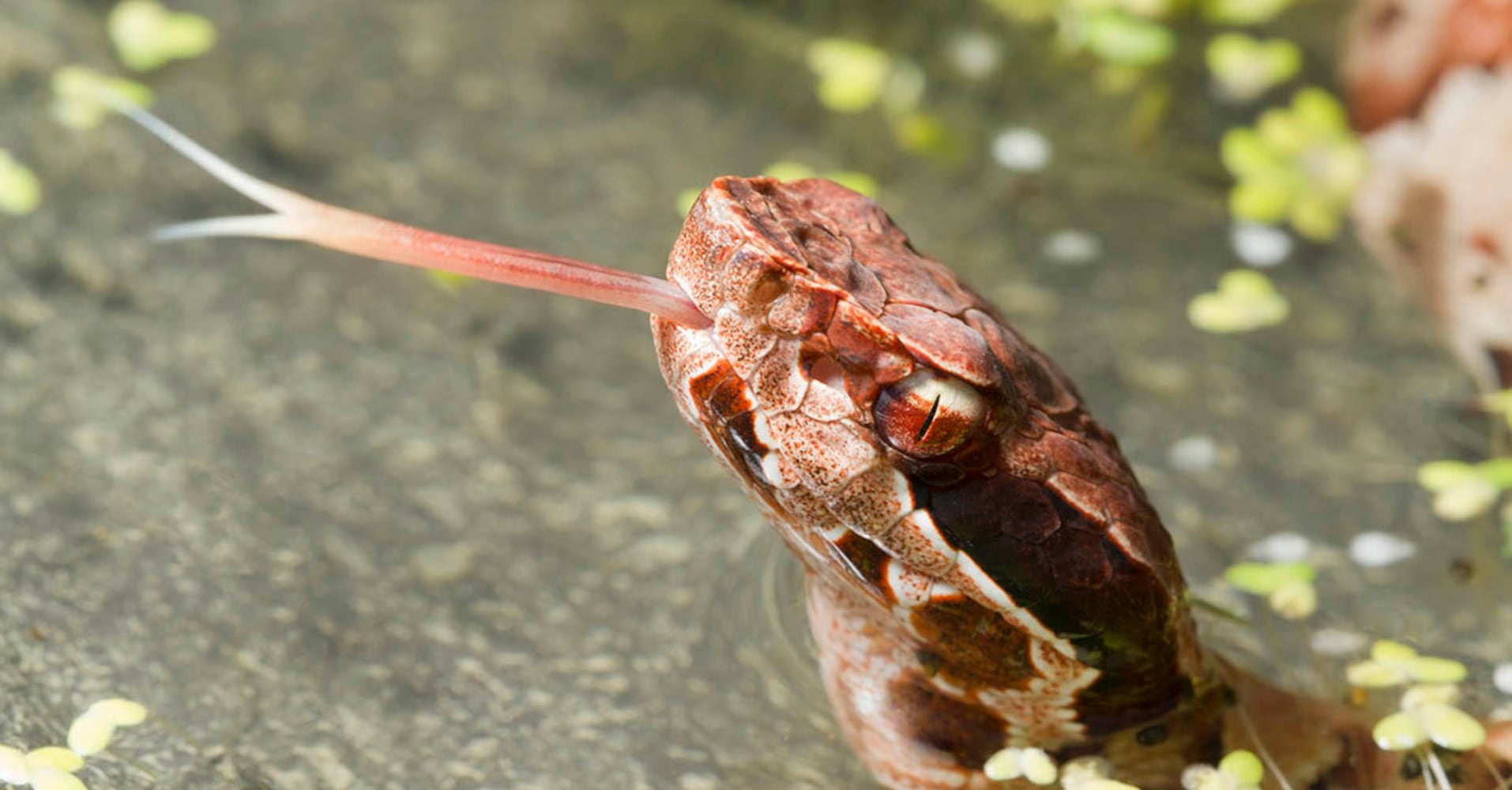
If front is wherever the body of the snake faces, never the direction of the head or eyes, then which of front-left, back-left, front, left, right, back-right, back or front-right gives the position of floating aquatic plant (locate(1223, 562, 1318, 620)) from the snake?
back-right

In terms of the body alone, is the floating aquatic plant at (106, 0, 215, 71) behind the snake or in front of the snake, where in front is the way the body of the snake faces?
in front

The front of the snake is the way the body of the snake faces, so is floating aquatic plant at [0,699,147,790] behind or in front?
in front

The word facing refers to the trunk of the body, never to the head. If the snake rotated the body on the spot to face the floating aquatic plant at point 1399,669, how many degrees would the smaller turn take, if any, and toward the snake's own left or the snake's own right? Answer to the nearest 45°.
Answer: approximately 135° to the snake's own right

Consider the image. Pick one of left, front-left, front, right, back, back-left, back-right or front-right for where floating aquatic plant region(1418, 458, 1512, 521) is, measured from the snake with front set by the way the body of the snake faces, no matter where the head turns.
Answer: back-right

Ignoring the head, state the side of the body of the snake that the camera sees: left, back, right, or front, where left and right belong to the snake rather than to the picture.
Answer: left

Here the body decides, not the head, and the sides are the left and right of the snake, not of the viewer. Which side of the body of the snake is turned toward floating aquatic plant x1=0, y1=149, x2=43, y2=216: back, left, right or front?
front
